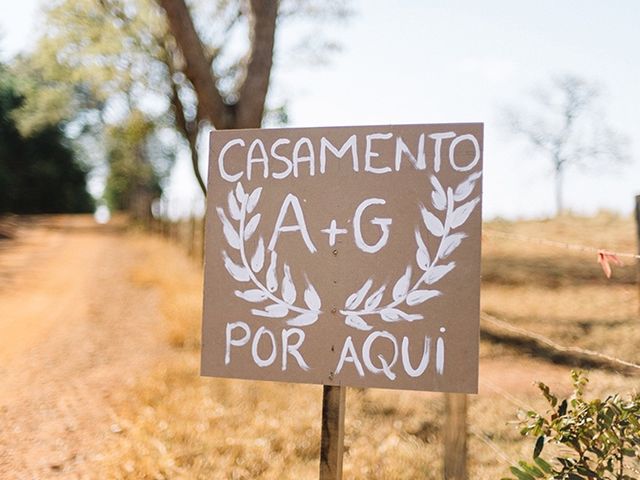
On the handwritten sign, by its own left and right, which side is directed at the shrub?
left

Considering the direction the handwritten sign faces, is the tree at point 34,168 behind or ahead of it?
behind

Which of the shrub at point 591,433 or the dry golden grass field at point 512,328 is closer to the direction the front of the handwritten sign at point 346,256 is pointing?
the shrub

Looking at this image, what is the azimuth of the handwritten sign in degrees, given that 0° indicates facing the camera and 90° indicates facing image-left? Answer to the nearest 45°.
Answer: approximately 0°

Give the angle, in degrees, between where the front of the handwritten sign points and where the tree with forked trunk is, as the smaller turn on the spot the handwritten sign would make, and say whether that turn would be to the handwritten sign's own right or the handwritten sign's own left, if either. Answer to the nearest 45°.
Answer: approximately 180°

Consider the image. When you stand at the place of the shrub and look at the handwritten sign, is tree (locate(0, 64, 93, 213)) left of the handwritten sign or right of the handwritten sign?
right
